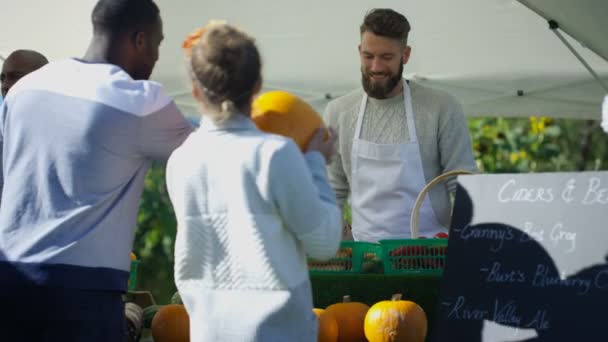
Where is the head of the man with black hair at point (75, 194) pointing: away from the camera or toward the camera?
away from the camera

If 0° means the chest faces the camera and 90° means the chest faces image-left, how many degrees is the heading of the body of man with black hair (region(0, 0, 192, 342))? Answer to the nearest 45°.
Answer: approximately 225°

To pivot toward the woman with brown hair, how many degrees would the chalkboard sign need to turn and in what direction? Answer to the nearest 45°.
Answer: approximately 45° to its right

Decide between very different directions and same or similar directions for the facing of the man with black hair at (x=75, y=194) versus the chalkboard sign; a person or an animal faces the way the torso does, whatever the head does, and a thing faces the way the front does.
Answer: very different directions

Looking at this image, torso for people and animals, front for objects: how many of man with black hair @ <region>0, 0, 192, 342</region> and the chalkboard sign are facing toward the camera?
1

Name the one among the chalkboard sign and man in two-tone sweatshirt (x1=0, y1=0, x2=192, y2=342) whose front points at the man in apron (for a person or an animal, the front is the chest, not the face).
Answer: the man in two-tone sweatshirt

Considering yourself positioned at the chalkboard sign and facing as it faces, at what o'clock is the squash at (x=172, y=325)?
The squash is roughly at 3 o'clock from the chalkboard sign.

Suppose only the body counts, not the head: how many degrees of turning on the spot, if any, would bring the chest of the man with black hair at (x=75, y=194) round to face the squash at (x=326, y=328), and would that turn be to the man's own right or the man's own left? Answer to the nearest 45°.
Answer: approximately 45° to the man's own right

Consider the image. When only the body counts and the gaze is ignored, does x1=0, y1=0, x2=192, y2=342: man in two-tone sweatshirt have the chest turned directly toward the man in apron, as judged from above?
yes
